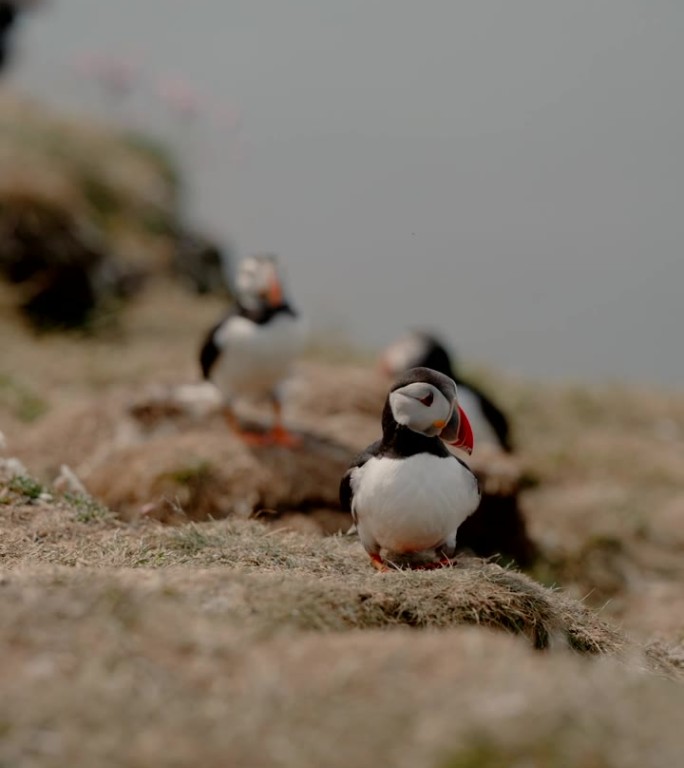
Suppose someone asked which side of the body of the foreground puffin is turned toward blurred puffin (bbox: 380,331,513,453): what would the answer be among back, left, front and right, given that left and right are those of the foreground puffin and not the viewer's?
back

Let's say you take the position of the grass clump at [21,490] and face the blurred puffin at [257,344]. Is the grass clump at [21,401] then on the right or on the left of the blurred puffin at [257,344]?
left

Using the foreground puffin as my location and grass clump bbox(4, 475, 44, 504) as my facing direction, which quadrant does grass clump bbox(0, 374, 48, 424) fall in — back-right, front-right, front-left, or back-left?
front-right

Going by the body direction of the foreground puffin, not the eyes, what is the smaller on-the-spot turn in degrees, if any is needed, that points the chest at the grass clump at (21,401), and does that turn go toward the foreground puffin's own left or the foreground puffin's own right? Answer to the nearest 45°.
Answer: approximately 135° to the foreground puffin's own right

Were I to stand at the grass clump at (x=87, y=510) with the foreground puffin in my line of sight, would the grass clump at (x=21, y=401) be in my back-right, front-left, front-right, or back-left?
back-left

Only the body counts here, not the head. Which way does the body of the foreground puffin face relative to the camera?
toward the camera

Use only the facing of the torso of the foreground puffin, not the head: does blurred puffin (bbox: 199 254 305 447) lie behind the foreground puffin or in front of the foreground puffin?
behind
